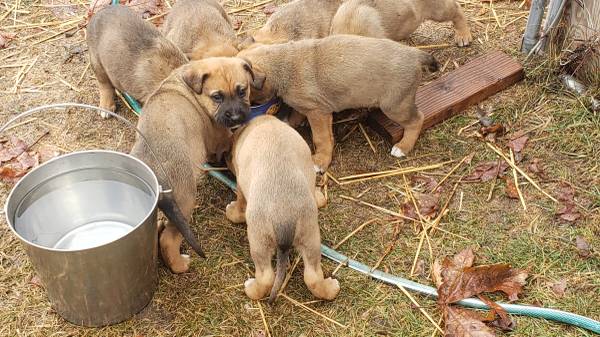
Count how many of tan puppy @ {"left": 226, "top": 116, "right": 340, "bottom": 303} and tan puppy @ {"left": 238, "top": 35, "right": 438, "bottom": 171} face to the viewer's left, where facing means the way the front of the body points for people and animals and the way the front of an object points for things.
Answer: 1

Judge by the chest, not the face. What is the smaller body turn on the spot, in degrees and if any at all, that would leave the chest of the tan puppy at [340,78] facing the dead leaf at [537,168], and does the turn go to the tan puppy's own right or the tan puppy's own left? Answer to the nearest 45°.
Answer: approximately 180°

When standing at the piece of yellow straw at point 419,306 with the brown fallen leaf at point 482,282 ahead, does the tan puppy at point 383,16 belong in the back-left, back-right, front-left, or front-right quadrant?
front-left

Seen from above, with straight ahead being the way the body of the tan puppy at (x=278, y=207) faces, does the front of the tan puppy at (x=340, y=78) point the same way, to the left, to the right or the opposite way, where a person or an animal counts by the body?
to the left

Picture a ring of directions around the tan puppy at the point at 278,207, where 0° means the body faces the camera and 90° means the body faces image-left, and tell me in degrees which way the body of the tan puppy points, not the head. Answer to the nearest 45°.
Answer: approximately 180°

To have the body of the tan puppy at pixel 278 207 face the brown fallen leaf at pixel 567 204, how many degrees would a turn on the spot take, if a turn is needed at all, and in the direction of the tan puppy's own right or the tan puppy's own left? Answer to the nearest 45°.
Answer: approximately 90° to the tan puppy's own right

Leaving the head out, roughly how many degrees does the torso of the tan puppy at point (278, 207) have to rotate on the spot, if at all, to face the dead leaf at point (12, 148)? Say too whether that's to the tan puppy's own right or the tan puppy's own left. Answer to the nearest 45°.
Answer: approximately 45° to the tan puppy's own left

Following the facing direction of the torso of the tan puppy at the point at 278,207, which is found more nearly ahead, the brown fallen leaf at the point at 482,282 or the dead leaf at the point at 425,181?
the dead leaf

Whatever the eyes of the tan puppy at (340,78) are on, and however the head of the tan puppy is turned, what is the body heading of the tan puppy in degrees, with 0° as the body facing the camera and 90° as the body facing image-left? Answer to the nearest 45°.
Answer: approximately 90°

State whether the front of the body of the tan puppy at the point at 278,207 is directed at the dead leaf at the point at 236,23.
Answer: yes

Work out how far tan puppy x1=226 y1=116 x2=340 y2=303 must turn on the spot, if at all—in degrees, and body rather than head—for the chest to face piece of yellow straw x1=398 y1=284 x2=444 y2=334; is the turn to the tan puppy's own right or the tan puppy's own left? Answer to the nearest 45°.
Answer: approximately 90° to the tan puppy's own right

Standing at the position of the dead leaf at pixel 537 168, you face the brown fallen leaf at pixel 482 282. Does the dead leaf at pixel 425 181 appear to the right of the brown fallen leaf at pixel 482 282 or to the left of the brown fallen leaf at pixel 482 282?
right

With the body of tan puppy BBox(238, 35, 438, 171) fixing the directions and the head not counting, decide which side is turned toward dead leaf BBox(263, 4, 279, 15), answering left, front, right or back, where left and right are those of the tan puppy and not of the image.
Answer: right

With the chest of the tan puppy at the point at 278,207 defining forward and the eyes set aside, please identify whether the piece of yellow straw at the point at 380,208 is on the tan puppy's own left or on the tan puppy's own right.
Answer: on the tan puppy's own right

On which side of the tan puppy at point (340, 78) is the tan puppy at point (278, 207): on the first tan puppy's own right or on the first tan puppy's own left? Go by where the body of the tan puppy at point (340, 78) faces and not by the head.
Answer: on the first tan puppy's own left

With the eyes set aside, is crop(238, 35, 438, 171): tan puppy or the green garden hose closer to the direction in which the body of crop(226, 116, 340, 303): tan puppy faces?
the tan puppy

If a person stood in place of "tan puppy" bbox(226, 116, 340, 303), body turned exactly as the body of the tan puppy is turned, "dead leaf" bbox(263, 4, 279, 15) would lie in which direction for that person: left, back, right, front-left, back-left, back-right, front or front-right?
front

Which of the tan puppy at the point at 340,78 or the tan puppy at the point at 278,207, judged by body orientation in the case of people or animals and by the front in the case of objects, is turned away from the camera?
the tan puppy at the point at 278,207

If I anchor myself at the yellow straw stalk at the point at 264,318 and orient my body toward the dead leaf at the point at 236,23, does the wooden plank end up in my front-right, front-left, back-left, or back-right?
front-right

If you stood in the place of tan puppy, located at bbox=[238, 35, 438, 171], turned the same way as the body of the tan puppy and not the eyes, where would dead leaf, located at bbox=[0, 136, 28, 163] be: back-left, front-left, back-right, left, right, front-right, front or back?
front
